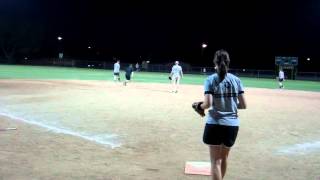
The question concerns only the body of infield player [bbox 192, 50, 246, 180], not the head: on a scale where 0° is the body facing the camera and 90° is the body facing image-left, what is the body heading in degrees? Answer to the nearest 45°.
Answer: approximately 180°
